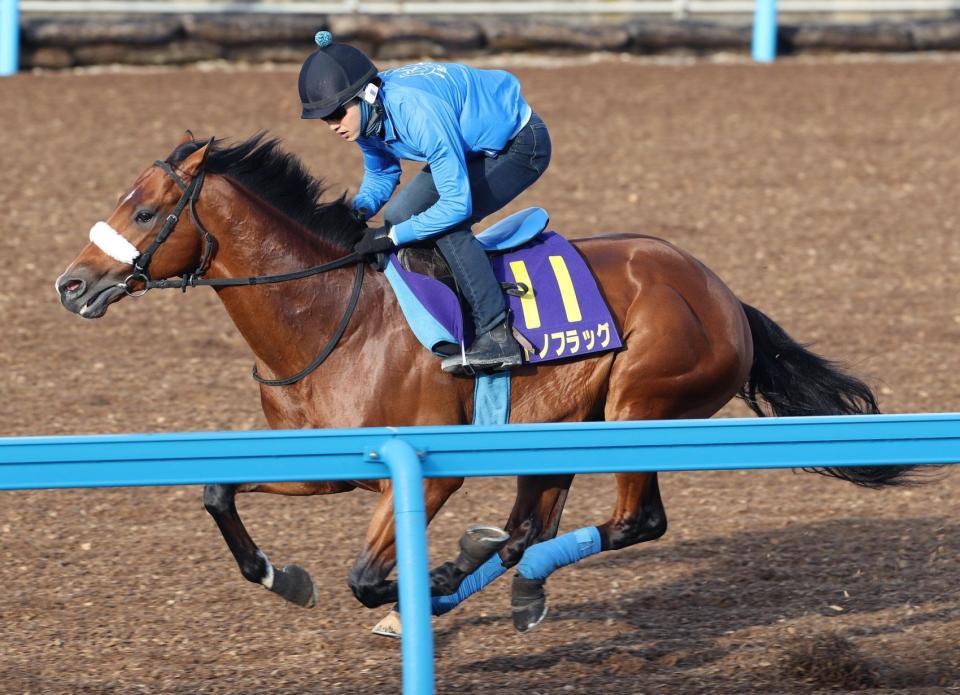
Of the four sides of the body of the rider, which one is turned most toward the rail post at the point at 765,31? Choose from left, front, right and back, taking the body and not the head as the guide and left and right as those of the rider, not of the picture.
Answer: right

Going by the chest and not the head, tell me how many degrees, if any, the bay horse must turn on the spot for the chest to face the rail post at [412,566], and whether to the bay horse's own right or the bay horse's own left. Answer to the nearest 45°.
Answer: approximately 90° to the bay horse's own left

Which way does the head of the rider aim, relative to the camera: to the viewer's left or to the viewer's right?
to the viewer's left

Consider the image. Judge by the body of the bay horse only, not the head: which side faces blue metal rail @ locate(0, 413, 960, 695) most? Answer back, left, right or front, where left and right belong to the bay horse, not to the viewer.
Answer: left

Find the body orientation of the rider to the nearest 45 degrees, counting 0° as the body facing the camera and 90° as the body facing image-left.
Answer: approximately 90°

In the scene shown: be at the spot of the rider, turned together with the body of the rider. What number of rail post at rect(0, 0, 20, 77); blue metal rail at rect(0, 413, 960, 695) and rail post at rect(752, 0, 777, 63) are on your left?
1

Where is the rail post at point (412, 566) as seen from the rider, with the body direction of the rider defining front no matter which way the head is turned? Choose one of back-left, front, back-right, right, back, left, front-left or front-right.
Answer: left

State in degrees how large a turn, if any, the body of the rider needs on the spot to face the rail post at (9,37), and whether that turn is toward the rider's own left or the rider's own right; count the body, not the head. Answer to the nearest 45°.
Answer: approximately 45° to the rider's own right

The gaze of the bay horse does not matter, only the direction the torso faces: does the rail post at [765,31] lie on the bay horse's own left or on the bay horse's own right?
on the bay horse's own right

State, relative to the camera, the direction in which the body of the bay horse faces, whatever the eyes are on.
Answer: to the viewer's left
